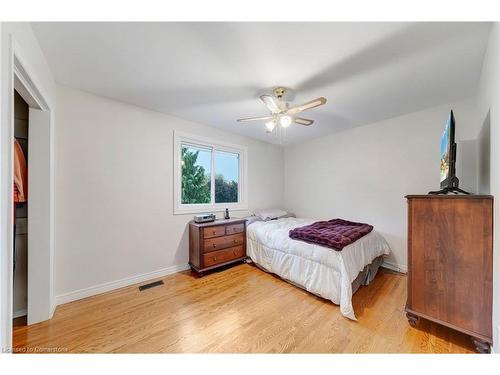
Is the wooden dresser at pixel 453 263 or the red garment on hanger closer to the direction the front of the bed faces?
the wooden dresser

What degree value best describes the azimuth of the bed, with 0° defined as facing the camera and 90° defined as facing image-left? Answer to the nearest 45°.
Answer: approximately 315°

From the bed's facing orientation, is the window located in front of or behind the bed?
behind

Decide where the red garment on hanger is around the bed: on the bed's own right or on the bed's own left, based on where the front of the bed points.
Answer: on the bed's own right

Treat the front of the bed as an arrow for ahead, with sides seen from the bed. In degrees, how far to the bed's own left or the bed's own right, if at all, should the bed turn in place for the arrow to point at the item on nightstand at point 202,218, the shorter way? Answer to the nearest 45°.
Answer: approximately 135° to the bed's own right

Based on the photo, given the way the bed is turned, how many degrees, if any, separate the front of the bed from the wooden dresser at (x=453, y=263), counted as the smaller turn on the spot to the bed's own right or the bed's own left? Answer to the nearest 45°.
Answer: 0° — it already faces it
